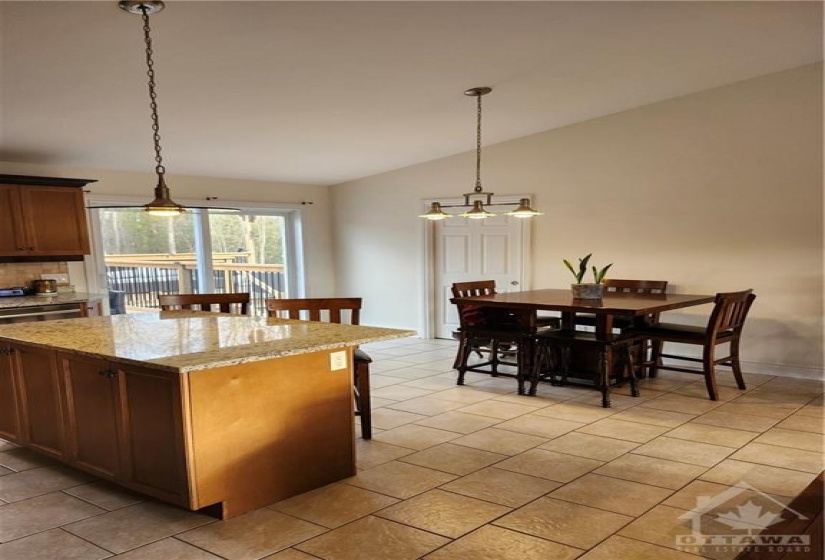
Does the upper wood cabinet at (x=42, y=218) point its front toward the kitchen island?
yes

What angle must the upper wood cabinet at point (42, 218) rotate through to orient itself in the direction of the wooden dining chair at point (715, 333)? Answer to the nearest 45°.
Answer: approximately 45° to its left

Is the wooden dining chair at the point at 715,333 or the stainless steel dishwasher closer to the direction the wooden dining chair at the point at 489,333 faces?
the wooden dining chair

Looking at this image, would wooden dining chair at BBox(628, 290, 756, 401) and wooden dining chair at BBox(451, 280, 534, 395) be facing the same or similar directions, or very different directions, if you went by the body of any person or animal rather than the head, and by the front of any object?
very different directions

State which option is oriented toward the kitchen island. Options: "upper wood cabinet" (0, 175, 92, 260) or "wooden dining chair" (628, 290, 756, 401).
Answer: the upper wood cabinet
